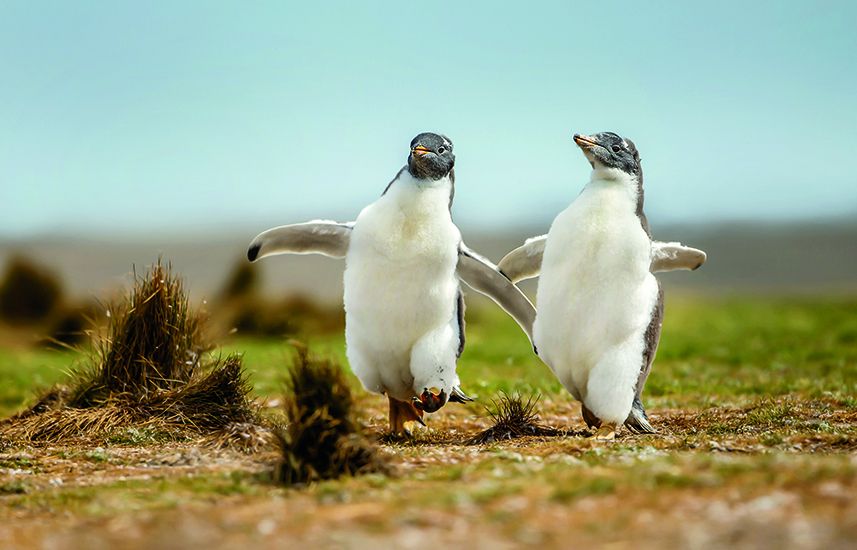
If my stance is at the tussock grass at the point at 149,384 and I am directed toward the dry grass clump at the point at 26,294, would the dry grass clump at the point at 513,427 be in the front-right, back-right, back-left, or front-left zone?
back-right

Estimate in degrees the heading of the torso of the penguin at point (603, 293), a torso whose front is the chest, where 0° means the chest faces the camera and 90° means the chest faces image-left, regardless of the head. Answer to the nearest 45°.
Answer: approximately 45°

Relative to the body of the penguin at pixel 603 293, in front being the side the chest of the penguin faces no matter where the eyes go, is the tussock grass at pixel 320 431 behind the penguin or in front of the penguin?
in front

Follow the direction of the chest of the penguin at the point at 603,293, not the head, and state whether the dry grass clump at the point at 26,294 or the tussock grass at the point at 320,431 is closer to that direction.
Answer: the tussock grass

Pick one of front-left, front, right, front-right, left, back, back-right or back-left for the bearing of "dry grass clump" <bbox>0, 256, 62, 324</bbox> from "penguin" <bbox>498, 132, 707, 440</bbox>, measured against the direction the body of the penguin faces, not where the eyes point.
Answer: right

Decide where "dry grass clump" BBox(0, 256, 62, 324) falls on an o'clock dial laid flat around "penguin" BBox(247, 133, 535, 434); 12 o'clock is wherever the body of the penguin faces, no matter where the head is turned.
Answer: The dry grass clump is roughly at 5 o'clock from the penguin.

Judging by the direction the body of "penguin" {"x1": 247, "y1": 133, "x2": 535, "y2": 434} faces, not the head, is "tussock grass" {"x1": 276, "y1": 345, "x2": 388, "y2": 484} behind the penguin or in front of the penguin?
in front

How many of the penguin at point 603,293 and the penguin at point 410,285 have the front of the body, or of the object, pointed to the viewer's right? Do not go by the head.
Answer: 0

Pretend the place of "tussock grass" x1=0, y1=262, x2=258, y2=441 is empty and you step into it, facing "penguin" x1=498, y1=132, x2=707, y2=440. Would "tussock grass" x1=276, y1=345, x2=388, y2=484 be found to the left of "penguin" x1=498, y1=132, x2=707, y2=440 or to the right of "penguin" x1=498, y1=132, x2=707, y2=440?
right

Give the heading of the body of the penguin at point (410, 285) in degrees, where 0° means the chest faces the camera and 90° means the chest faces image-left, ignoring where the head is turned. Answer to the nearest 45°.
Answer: approximately 0°
